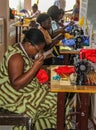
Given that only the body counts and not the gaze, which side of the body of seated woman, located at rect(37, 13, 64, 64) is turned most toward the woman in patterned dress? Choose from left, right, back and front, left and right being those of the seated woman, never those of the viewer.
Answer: right

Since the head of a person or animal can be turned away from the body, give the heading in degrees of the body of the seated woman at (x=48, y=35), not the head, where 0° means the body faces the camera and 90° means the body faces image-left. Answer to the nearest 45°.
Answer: approximately 270°

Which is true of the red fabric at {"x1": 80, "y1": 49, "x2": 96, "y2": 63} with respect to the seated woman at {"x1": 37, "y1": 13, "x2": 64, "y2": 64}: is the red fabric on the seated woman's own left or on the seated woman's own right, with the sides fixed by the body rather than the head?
on the seated woman's own right

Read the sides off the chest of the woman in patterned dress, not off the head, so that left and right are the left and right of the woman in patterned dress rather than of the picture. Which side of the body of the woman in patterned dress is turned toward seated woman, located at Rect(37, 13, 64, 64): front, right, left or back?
left

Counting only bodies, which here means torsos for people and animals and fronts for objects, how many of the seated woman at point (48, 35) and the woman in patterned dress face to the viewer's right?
2

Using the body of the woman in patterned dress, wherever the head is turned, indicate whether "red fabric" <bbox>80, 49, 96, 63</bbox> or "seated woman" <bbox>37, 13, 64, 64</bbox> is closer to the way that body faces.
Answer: the red fabric

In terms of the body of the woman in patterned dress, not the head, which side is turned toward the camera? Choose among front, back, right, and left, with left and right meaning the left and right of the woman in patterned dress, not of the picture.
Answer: right

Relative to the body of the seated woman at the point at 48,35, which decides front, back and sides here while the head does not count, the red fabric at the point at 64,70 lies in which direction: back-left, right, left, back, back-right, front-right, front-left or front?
right

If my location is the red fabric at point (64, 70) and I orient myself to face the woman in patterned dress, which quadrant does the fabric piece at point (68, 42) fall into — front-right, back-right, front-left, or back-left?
back-right
